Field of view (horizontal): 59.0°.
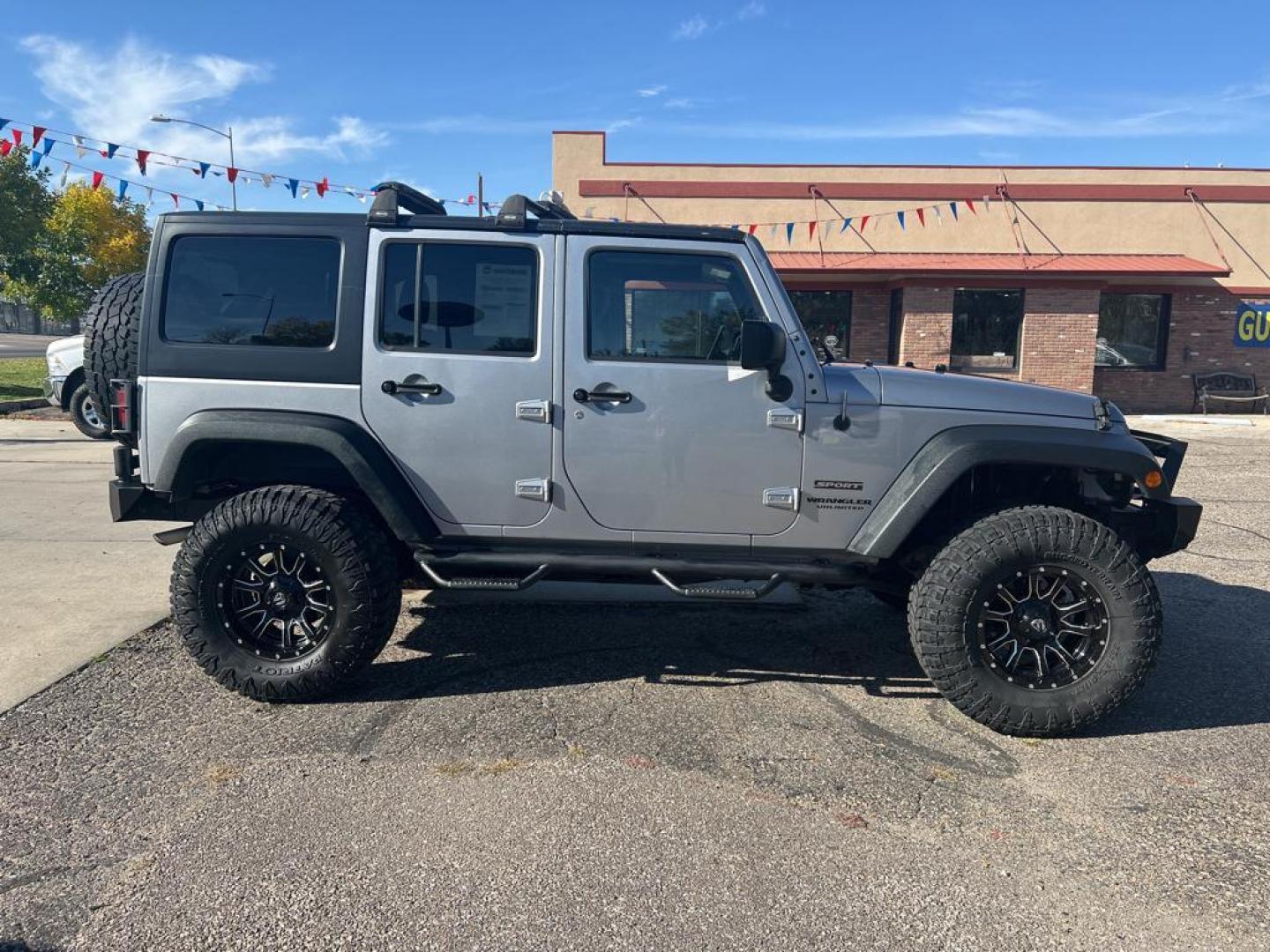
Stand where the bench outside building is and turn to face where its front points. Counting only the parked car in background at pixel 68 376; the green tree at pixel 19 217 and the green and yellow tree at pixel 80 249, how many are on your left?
0

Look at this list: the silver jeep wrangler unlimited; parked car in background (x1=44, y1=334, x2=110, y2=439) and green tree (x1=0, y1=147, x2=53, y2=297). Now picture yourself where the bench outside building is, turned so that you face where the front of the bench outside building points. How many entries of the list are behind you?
0

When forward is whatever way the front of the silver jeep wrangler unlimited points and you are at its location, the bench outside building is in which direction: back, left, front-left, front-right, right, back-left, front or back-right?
front-left

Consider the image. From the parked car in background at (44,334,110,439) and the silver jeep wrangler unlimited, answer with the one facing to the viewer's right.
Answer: the silver jeep wrangler unlimited

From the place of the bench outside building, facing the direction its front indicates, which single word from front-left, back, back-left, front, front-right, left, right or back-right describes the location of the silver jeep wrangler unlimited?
front

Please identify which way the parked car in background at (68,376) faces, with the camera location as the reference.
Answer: facing the viewer and to the left of the viewer

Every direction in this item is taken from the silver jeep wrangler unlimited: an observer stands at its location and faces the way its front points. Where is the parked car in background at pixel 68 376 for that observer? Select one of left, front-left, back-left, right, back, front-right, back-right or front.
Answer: back-left

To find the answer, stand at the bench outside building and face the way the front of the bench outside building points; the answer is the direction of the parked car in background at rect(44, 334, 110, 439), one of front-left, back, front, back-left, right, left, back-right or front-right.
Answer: front-right

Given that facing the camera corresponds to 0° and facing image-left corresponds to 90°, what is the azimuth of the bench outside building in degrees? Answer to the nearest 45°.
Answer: approximately 0°

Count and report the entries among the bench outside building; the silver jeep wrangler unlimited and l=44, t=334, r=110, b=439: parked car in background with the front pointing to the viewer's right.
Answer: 1

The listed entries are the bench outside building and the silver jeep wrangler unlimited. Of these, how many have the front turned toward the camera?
1

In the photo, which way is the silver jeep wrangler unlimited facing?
to the viewer's right
